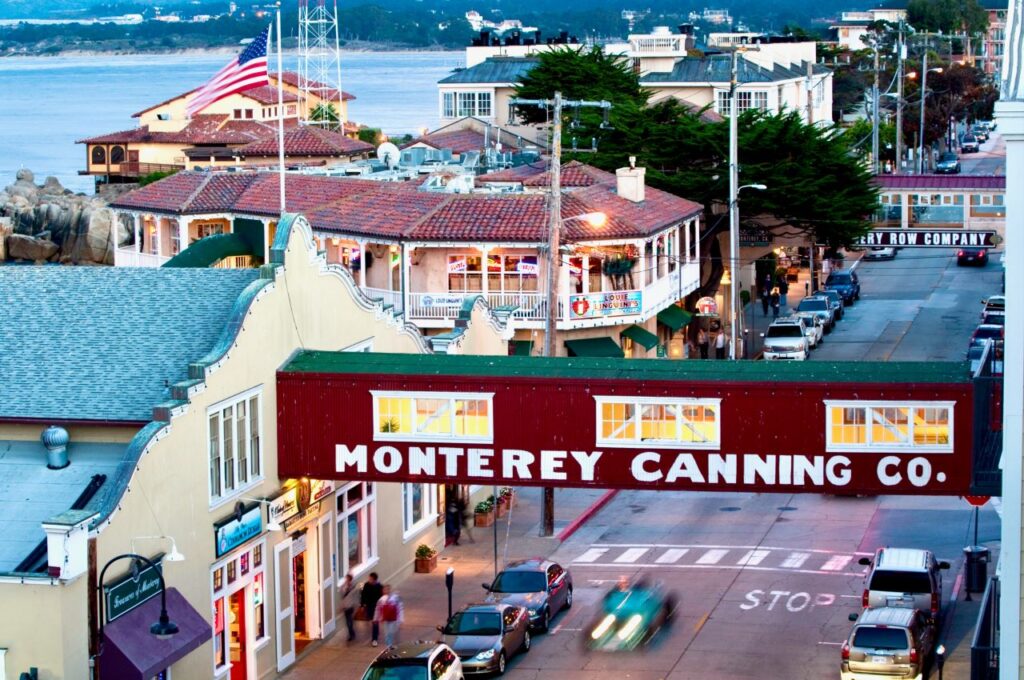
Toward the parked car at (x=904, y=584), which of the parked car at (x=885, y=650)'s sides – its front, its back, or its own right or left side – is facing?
front

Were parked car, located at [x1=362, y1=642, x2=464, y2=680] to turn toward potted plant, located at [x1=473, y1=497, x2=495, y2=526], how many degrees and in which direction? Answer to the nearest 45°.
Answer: approximately 135° to its right

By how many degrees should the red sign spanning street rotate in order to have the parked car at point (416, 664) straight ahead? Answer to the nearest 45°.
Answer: approximately 45° to its right

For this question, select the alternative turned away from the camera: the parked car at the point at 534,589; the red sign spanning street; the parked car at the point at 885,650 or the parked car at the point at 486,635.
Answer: the parked car at the point at 885,650

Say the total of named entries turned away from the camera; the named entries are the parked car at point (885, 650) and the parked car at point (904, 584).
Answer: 2

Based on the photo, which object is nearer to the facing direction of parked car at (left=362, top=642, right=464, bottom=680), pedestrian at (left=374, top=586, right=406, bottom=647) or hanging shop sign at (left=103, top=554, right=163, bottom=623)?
the hanging shop sign

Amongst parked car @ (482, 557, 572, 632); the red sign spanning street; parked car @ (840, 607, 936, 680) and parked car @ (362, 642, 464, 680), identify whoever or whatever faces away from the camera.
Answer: parked car @ (840, 607, 936, 680)

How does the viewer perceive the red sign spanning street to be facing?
facing the viewer

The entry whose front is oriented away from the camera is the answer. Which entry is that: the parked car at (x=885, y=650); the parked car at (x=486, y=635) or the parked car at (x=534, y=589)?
the parked car at (x=885, y=650)

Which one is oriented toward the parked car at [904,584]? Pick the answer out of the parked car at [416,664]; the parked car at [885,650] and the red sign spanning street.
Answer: the parked car at [885,650]

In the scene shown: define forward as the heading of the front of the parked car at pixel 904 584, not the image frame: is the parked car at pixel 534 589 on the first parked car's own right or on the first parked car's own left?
on the first parked car's own left

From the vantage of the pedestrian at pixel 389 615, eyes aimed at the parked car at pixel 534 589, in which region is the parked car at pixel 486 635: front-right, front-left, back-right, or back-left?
front-right

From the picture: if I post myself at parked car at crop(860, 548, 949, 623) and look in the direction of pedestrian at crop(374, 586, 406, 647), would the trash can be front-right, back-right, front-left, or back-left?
back-right

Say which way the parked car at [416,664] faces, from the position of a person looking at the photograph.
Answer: facing the viewer and to the left of the viewer

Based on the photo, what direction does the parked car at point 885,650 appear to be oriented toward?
away from the camera

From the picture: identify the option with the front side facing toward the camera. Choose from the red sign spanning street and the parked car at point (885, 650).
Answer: the red sign spanning street

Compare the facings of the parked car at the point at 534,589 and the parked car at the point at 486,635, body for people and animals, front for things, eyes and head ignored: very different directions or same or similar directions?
same or similar directions
